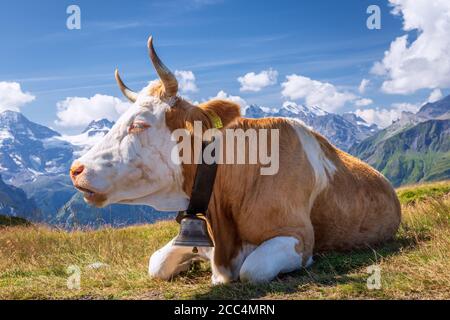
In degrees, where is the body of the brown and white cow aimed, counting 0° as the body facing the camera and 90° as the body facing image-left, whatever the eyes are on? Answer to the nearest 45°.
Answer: approximately 45°
